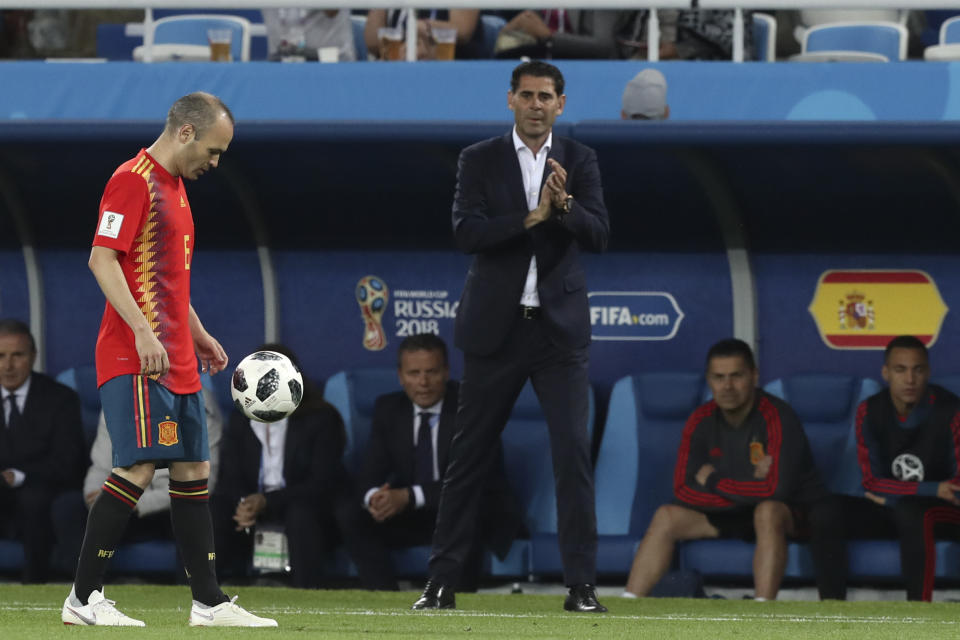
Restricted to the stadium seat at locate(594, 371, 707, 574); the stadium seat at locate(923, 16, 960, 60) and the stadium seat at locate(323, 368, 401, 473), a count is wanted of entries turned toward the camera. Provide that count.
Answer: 3

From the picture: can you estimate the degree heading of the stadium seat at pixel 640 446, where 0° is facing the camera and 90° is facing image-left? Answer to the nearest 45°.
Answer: approximately 0°

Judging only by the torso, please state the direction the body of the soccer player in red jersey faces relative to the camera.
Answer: to the viewer's right

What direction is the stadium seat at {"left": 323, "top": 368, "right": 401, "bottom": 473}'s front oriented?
toward the camera

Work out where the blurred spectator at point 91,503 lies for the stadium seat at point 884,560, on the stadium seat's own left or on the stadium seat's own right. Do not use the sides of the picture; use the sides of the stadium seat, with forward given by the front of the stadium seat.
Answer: on the stadium seat's own right

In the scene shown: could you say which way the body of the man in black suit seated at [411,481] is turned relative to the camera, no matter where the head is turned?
toward the camera

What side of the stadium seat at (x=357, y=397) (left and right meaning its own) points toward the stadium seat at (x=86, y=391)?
right

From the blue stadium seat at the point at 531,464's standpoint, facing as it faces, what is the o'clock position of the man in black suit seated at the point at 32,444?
The man in black suit seated is roughly at 3 o'clock from the blue stadium seat.

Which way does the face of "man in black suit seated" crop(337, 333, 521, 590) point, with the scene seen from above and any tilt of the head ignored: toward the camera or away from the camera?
toward the camera

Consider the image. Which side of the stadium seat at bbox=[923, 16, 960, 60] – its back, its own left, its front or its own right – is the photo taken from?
front
